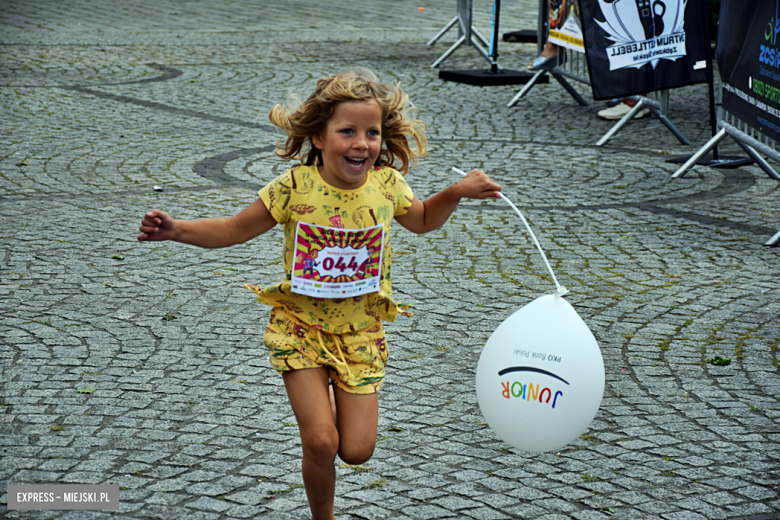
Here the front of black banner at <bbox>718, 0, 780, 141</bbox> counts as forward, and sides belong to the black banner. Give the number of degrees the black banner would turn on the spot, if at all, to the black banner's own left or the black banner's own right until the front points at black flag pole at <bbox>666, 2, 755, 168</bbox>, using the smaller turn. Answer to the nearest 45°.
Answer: approximately 135° to the black banner's own right

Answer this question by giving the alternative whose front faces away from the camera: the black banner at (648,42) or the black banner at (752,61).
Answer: the black banner at (648,42)

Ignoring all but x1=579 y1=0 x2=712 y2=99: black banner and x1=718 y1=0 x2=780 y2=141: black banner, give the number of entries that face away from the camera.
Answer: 1

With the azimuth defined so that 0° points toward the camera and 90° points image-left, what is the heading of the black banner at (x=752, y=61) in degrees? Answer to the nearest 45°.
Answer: approximately 45°

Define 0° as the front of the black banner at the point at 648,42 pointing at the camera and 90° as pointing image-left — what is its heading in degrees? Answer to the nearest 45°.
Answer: approximately 180°
